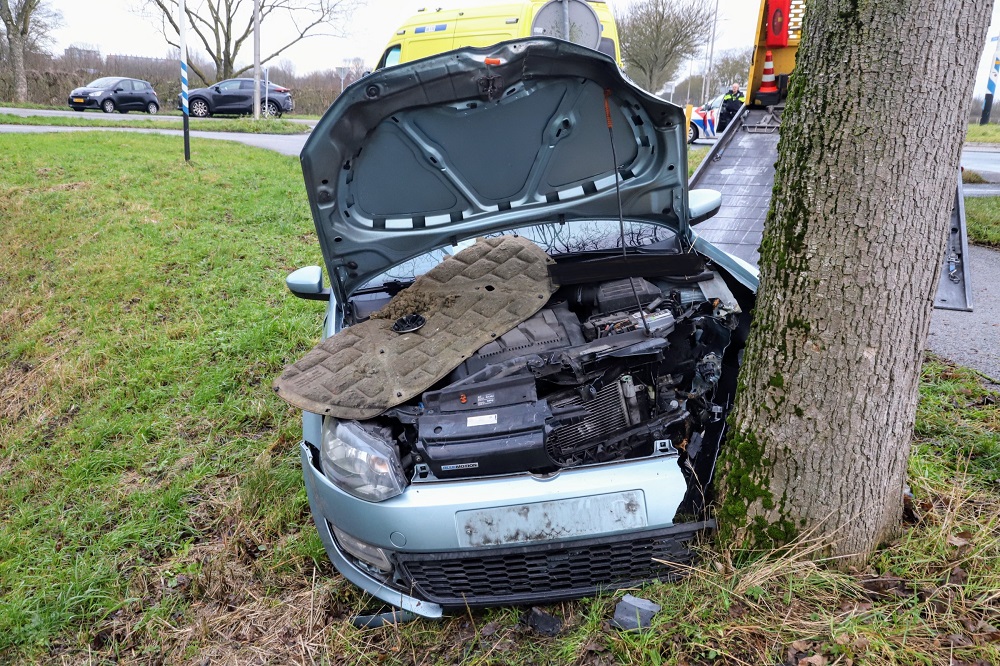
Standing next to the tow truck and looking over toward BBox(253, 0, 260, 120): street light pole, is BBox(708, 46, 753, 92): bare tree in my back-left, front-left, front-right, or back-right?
front-right

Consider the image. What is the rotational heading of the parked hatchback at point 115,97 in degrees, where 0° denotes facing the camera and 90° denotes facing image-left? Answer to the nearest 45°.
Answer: approximately 45°

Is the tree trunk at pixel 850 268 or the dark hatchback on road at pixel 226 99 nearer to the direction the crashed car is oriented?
the tree trunk

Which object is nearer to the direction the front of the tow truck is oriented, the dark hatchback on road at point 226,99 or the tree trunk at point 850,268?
the dark hatchback on road

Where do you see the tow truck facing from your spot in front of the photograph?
facing away from the viewer

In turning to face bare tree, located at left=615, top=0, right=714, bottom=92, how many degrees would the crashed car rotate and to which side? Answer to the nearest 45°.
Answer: approximately 180°

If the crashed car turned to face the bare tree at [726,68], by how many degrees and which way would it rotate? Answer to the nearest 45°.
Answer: approximately 180°

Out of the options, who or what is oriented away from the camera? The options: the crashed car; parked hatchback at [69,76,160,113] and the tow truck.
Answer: the tow truck

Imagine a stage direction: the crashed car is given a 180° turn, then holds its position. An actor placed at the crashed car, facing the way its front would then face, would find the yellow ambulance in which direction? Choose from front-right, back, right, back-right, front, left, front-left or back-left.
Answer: front

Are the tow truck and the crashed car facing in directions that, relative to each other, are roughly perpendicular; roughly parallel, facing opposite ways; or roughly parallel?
roughly parallel, facing opposite ways

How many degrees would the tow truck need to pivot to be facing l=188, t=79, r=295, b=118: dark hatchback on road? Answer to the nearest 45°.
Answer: approximately 45° to its left

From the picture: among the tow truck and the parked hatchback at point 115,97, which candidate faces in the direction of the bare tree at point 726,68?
the tow truck

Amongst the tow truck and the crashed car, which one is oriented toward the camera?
the crashed car

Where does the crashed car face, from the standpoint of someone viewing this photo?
facing the viewer

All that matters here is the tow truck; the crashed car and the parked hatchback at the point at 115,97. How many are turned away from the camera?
1

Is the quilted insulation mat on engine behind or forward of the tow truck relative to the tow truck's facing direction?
behind
